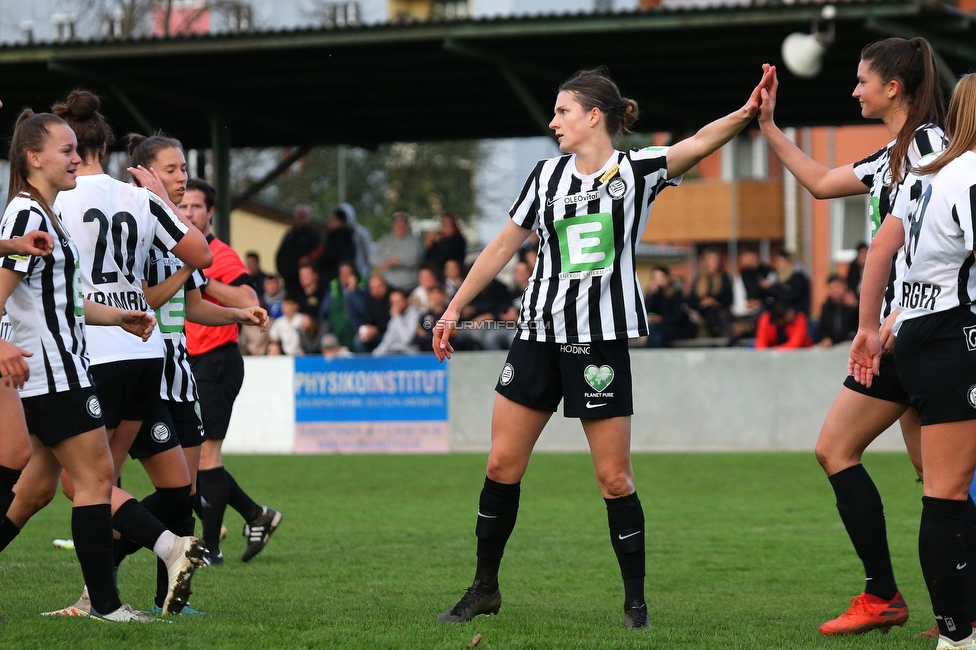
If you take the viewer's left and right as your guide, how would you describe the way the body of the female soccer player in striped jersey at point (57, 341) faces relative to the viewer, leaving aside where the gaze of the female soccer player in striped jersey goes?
facing to the right of the viewer

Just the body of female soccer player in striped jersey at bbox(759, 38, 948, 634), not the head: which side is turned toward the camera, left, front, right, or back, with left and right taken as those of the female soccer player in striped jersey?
left

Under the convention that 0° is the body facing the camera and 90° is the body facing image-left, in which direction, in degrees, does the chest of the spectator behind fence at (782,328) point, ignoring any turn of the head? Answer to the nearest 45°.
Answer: approximately 0°

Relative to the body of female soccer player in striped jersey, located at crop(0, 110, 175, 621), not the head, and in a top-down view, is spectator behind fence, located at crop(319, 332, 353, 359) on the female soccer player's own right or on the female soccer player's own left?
on the female soccer player's own left

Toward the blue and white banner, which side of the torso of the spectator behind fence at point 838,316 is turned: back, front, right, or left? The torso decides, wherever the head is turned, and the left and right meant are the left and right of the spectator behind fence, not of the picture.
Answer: right

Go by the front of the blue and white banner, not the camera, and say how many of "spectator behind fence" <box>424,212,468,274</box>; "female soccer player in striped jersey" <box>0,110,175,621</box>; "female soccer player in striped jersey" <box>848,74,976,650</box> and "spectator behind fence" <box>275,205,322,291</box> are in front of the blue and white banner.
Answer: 2

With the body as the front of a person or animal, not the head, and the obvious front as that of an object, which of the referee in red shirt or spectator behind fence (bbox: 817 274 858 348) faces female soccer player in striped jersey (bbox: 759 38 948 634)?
the spectator behind fence

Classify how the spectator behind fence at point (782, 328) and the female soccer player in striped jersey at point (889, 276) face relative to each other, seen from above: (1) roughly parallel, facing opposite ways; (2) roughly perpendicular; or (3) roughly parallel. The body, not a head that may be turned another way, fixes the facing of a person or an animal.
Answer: roughly perpendicular

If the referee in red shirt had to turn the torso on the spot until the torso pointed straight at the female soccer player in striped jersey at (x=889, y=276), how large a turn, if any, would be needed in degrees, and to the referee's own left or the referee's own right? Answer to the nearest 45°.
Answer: approximately 135° to the referee's own left
